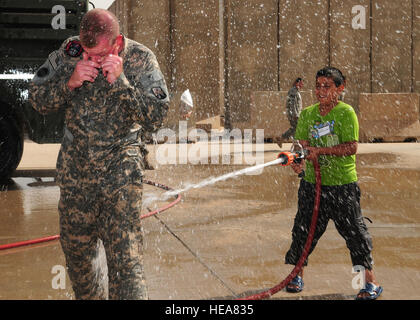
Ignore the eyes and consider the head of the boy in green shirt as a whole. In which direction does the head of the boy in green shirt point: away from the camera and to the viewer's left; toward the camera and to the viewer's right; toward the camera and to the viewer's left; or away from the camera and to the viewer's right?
toward the camera and to the viewer's left

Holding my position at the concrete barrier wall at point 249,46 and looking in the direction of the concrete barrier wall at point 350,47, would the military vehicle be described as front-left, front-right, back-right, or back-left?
back-right

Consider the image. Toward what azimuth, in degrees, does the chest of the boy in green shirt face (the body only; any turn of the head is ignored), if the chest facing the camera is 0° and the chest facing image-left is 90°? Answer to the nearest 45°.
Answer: approximately 45°

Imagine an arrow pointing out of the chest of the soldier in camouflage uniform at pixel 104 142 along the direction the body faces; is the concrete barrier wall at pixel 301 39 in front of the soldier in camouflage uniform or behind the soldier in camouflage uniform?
behind

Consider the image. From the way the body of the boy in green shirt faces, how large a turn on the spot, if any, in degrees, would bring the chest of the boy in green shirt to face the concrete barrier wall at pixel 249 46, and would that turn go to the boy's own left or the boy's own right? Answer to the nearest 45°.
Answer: approximately 135° to the boy's own right

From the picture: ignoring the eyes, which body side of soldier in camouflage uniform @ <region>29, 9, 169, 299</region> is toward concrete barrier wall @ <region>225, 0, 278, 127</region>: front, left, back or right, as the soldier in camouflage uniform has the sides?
back

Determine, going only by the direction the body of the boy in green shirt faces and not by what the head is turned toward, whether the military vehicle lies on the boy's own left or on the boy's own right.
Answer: on the boy's own right

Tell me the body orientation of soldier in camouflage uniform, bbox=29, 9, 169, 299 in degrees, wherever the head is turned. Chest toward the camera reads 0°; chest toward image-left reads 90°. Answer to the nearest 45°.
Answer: approximately 0°

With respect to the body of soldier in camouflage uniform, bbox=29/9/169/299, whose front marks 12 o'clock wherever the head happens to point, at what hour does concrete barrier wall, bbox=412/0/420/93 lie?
The concrete barrier wall is roughly at 7 o'clock from the soldier in camouflage uniform.

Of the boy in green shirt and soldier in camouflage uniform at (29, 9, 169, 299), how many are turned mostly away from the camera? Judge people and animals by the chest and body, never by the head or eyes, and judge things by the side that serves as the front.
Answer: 0

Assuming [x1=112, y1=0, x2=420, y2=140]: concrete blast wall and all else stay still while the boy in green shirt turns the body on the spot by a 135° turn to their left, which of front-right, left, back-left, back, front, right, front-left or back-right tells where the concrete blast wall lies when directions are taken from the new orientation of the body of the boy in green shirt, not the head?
left
